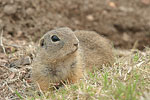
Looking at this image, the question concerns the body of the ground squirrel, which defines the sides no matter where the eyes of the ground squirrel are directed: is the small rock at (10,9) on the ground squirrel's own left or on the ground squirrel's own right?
on the ground squirrel's own right

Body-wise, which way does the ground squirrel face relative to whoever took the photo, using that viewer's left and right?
facing the viewer and to the left of the viewer

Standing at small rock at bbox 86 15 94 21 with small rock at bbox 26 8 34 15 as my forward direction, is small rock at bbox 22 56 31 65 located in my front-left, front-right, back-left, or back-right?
front-left

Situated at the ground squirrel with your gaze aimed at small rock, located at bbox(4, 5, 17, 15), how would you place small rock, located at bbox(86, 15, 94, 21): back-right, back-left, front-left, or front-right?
front-right

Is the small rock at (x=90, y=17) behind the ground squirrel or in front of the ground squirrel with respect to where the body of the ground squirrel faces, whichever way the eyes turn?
behind
